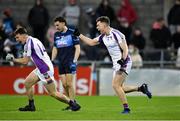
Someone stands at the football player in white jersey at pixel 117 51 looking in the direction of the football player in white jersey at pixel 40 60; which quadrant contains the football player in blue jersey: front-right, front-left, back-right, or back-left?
front-right

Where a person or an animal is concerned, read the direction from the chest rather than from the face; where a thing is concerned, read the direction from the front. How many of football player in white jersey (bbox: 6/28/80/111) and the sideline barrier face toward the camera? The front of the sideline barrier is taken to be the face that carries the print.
1

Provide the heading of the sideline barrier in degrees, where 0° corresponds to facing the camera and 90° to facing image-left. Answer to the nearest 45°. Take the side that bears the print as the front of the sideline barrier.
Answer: approximately 0°

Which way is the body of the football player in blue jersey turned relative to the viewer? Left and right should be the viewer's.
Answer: facing the viewer and to the left of the viewer

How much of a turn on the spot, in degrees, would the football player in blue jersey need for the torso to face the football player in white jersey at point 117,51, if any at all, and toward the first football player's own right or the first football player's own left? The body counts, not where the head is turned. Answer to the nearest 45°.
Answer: approximately 90° to the first football player's own left

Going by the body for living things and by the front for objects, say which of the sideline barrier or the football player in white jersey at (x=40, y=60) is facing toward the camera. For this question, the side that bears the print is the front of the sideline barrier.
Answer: the sideline barrier

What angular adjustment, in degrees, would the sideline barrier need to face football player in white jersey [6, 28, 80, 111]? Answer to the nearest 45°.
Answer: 0° — it already faces them
